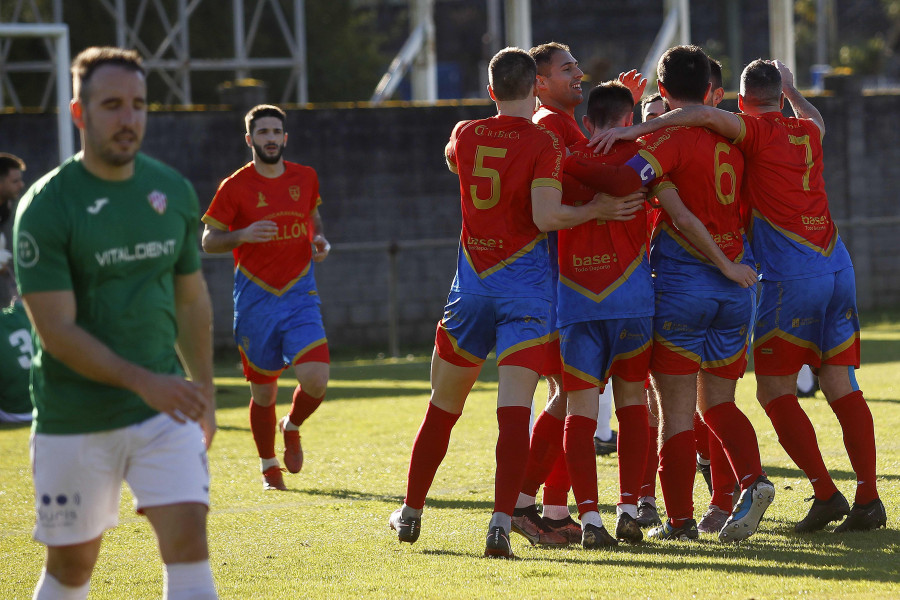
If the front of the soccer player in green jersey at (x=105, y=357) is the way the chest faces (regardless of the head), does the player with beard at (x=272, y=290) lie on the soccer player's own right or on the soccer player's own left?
on the soccer player's own left

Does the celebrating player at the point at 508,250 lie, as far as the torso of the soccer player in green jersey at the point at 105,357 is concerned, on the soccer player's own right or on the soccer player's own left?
on the soccer player's own left

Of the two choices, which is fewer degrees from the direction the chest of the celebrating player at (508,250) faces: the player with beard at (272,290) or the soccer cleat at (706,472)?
the soccer cleat

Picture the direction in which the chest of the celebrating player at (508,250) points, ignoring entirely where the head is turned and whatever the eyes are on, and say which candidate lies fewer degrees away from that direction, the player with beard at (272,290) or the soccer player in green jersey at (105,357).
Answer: the player with beard

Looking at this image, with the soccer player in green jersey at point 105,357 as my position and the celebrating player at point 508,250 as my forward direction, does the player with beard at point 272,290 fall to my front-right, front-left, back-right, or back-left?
front-left

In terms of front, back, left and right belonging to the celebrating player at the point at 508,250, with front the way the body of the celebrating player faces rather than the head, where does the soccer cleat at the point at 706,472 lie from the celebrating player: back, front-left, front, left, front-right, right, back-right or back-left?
front

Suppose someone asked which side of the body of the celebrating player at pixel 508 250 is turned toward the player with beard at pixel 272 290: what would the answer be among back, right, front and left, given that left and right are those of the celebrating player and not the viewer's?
left

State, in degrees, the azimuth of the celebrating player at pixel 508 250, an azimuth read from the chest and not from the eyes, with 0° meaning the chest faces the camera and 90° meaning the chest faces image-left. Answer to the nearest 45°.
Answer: approximately 225°

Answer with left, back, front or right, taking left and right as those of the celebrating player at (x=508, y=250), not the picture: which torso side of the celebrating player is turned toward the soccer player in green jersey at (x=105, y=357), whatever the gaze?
back

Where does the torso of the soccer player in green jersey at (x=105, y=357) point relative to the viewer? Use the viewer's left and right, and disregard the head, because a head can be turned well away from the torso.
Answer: facing the viewer and to the right of the viewer

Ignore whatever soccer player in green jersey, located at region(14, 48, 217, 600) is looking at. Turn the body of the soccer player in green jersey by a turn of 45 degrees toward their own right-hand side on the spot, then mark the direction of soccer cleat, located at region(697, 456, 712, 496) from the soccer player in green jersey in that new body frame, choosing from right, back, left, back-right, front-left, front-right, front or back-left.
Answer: back-left

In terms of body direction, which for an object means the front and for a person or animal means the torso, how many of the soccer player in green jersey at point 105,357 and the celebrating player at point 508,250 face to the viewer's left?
0
